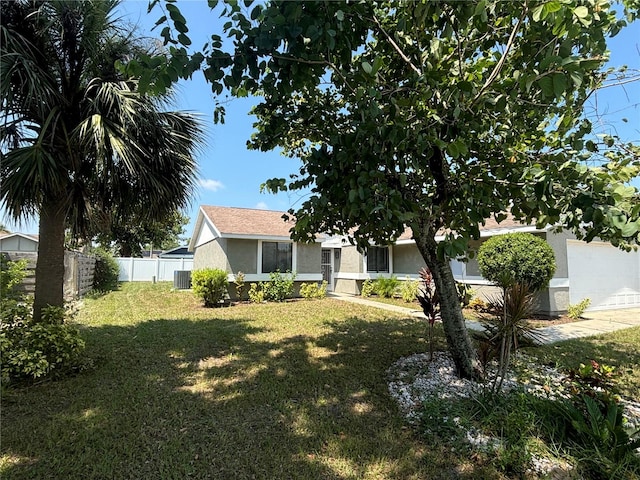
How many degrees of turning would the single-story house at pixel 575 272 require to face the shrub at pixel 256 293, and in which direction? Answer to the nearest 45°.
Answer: approximately 90° to its right

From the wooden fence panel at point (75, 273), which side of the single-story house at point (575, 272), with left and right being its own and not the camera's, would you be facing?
right

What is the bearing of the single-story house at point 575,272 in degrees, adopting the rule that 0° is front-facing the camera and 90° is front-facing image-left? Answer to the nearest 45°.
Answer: approximately 0°

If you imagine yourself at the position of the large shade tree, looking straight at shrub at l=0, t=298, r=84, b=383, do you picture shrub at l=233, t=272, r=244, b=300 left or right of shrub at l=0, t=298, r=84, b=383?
right

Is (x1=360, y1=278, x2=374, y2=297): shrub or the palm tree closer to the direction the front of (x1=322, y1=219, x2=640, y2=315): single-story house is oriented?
the palm tree

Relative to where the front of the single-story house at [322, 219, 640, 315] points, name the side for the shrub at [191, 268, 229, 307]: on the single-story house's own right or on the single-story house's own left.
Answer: on the single-story house's own right

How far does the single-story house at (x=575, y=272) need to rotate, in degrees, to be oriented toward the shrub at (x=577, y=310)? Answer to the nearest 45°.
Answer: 0° — it already faces it

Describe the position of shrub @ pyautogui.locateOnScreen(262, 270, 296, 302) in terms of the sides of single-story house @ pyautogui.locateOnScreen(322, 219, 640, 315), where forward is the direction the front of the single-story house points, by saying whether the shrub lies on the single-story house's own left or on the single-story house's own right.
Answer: on the single-story house's own right
